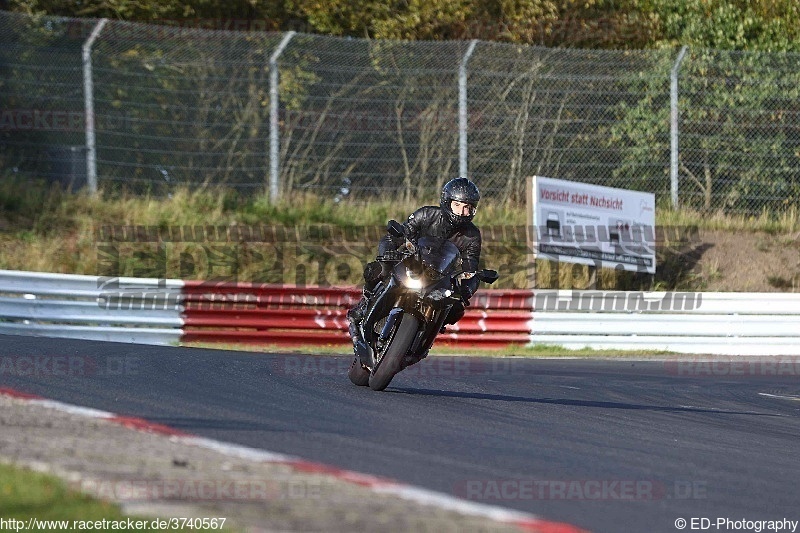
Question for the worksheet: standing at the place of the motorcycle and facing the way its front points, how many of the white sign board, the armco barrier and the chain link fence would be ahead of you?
0

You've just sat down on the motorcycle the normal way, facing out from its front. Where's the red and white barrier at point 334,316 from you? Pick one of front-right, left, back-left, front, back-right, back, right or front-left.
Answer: back

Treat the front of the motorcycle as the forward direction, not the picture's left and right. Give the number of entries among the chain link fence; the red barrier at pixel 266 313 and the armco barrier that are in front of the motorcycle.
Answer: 0

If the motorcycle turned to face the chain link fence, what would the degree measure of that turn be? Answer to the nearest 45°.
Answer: approximately 180°

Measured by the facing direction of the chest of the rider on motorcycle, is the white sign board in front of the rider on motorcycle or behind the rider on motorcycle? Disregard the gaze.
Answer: behind

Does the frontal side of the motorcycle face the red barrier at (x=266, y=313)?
no

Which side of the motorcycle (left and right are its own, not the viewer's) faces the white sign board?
back

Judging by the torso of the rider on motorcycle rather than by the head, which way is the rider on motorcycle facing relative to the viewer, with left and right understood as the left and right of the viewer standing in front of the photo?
facing the viewer

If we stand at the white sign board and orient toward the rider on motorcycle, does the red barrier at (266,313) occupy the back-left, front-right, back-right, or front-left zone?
front-right

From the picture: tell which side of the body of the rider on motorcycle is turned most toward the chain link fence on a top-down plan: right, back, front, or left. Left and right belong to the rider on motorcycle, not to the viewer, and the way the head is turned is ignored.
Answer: back

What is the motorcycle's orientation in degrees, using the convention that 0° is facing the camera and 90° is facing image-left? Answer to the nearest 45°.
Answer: approximately 0°

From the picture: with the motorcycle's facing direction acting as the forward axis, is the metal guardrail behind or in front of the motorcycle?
behind

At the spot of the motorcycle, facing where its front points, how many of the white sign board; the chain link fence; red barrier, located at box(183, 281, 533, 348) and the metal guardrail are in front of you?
0

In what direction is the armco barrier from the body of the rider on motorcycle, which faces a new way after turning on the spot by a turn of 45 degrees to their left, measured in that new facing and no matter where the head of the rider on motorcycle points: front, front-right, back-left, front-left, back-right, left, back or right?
back
